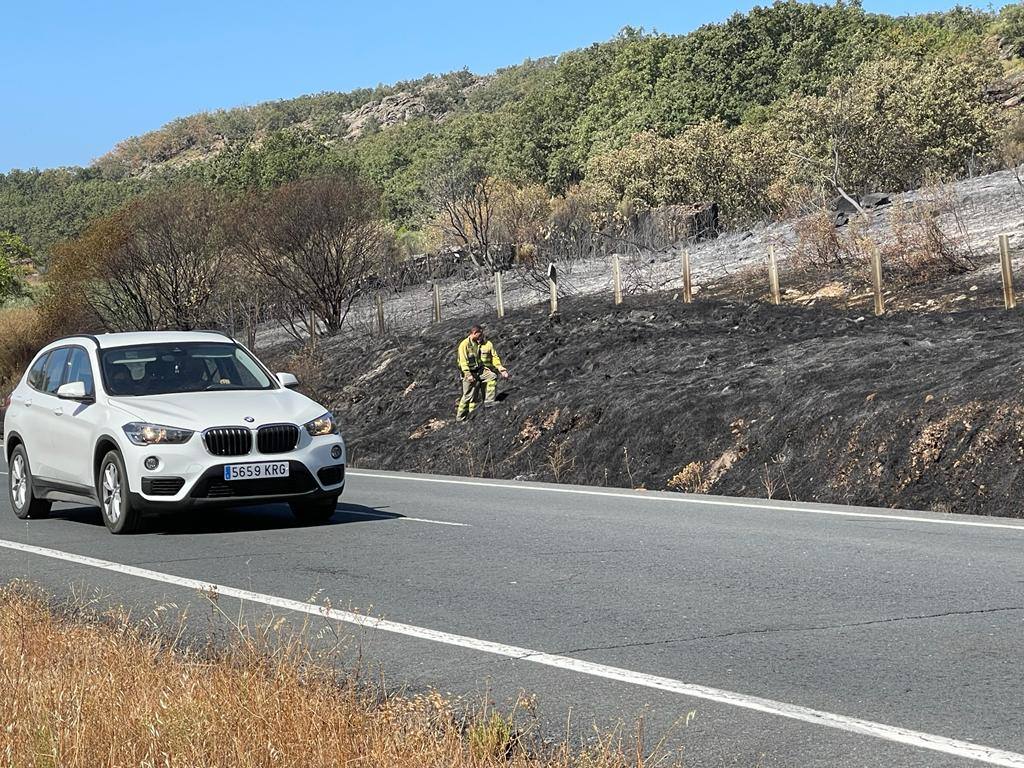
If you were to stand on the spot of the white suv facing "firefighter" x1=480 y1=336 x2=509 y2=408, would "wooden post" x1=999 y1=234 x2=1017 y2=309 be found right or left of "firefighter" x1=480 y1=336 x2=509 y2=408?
right

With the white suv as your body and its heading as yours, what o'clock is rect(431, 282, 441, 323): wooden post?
The wooden post is roughly at 8 o'clock from the white suv.

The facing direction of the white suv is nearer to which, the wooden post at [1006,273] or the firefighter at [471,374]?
the wooden post

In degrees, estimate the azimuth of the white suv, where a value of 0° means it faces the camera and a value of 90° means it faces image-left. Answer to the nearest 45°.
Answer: approximately 315°

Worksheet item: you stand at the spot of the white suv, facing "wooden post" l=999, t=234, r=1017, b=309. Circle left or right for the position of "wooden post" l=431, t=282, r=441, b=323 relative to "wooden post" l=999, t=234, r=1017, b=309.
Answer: left

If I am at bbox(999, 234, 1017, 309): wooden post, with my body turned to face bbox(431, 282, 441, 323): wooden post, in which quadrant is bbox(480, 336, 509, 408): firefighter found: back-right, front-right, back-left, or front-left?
front-left

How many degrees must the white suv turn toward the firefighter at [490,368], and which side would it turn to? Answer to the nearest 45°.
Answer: approximately 90° to its left

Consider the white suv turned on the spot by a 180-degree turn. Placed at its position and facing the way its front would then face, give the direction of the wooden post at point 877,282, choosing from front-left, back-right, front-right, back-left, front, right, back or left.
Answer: right

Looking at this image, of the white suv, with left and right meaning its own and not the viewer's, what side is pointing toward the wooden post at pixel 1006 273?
left
